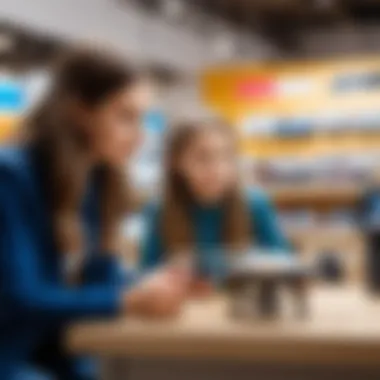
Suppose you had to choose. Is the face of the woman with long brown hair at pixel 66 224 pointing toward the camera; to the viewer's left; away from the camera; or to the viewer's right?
to the viewer's right

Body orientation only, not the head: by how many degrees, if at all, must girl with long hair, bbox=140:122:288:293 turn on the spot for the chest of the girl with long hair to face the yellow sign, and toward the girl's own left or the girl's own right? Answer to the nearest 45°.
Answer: approximately 180°

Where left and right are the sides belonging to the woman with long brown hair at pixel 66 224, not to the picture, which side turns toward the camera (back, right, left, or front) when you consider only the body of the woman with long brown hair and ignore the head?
right

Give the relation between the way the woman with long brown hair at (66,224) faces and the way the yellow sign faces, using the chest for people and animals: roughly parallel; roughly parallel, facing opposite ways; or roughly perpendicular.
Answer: roughly perpendicular

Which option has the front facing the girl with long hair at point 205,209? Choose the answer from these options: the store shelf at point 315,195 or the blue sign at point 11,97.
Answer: the store shelf

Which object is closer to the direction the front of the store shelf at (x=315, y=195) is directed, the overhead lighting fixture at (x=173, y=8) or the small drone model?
the small drone model

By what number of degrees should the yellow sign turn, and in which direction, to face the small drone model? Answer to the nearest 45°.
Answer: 0° — it already faces it
